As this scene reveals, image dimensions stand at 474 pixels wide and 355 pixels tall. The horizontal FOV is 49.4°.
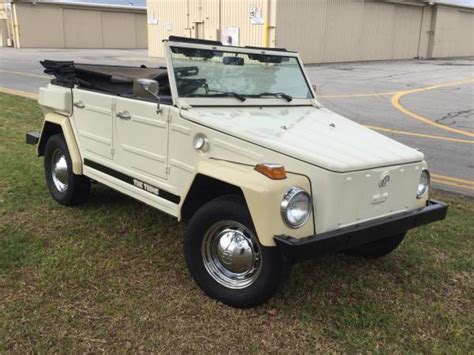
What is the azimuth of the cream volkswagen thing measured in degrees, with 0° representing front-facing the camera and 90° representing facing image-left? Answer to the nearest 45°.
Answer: approximately 315°
